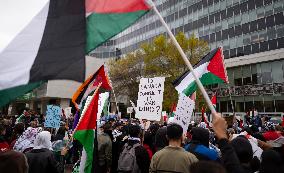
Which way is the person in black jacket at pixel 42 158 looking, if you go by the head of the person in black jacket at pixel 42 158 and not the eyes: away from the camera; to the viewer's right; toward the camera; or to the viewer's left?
away from the camera

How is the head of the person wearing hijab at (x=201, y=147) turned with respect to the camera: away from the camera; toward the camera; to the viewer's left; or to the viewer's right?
away from the camera

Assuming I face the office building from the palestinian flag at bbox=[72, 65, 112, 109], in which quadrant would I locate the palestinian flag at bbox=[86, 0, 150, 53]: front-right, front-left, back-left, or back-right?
back-right

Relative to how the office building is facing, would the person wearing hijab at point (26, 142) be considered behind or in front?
in front

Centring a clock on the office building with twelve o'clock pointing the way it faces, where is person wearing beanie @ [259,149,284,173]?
The person wearing beanie is roughly at 11 o'clock from the office building.

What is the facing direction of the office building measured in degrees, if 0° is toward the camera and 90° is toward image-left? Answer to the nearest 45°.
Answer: approximately 45°

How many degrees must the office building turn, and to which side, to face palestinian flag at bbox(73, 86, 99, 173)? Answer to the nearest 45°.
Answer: approximately 45° to its left

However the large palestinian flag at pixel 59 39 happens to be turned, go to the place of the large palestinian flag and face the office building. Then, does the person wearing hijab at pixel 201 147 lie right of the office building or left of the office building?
right

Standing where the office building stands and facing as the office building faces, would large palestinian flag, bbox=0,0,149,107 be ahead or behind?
ahead

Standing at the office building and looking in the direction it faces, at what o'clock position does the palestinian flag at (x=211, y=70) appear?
The palestinian flag is roughly at 11 o'clock from the office building.

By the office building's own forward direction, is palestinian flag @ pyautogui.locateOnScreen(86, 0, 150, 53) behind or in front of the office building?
in front
